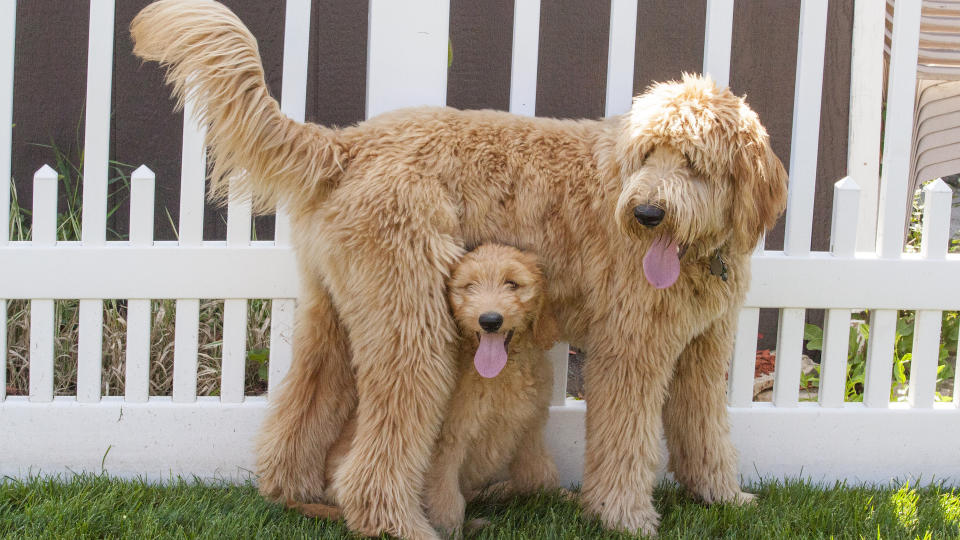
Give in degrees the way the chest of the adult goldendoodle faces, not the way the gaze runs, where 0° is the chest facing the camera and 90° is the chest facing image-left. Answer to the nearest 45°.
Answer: approximately 270°

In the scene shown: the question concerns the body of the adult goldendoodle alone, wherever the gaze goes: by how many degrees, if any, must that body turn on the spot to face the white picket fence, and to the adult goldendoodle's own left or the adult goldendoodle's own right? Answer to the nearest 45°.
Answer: approximately 135° to the adult goldendoodle's own left
